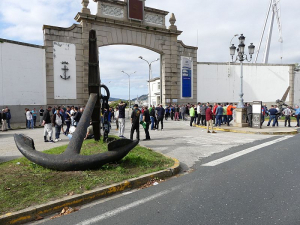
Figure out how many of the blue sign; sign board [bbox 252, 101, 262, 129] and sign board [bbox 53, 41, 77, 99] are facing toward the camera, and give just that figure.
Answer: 3

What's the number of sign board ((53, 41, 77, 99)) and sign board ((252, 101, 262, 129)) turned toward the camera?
2

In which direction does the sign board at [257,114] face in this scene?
toward the camera

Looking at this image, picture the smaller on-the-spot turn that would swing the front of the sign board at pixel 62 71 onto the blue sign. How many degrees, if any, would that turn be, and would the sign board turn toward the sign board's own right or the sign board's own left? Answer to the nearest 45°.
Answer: approximately 90° to the sign board's own left

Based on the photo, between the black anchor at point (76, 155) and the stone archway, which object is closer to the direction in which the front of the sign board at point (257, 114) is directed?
the black anchor

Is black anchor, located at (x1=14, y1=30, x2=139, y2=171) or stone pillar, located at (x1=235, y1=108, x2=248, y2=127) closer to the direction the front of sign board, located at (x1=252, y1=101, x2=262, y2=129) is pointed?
the black anchor

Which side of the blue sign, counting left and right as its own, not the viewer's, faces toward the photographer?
front

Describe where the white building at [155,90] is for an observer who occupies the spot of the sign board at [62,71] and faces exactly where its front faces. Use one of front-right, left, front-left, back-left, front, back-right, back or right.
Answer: back-left

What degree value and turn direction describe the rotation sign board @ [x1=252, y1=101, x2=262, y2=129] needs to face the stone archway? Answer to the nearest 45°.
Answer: approximately 90° to its right

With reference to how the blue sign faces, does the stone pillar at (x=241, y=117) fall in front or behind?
in front

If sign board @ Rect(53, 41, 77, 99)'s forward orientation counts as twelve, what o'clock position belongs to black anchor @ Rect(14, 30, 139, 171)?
The black anchor is roughly at 12 o'clock from the sign board.

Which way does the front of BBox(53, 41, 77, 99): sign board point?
toward the camera
